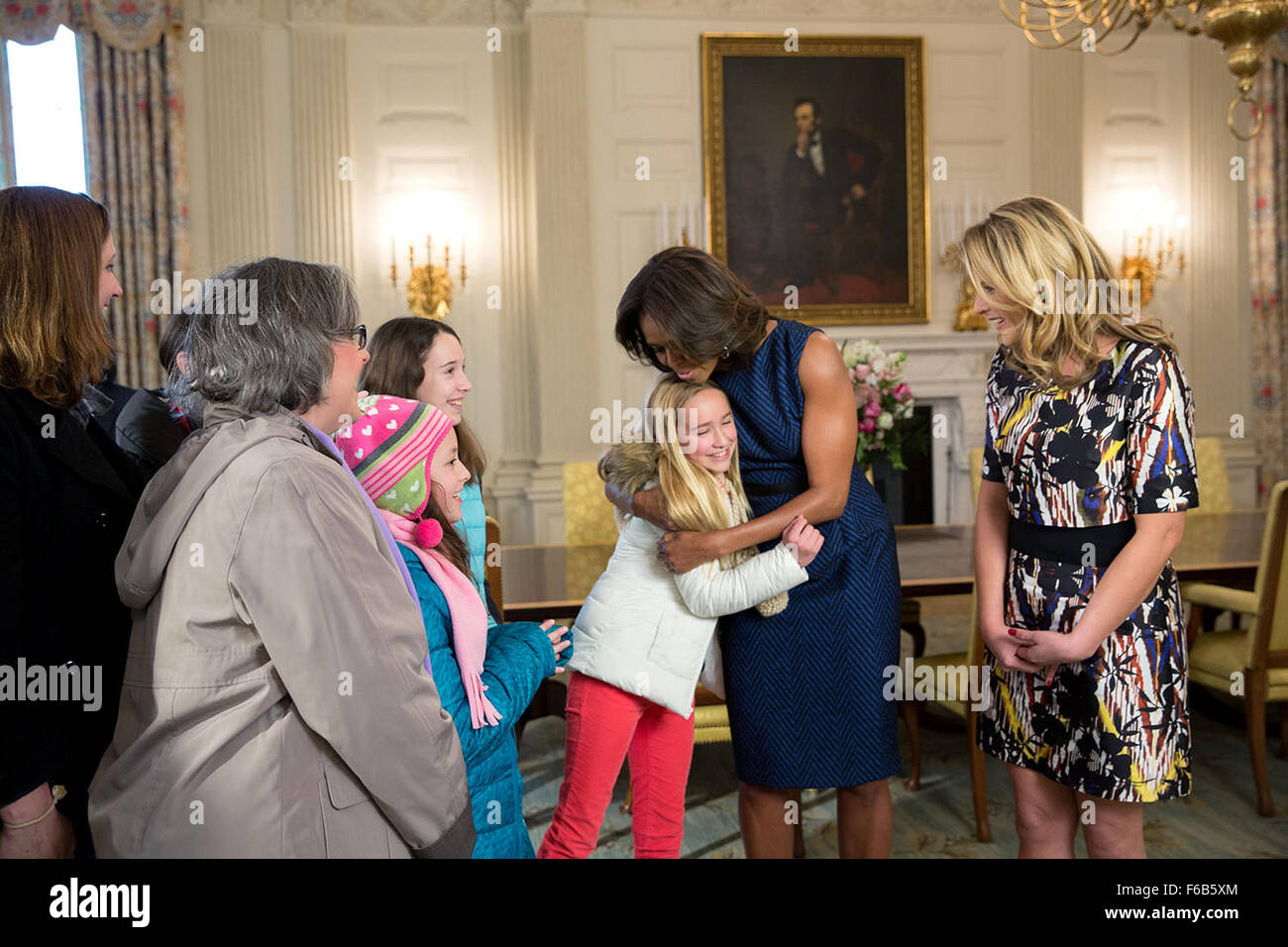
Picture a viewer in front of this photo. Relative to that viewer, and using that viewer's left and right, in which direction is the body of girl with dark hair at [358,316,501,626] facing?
facing to the right of the viewer

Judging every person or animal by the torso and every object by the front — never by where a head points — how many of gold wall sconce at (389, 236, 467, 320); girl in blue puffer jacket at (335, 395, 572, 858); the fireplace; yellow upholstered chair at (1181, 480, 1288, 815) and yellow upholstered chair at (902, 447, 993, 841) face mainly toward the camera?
2

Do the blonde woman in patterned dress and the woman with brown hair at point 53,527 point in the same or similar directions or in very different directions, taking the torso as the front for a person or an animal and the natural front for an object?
very different directions

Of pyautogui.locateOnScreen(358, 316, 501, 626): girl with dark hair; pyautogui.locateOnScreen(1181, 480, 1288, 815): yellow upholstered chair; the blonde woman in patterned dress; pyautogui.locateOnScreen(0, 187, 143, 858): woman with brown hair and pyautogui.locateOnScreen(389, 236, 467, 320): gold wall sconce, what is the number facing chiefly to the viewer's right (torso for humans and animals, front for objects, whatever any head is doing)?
2

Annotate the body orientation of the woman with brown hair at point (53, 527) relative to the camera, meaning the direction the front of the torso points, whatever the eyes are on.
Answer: to the viewer's right

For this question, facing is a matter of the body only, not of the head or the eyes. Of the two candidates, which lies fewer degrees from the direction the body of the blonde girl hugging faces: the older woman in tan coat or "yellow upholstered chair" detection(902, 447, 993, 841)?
the yellow upholstered chair

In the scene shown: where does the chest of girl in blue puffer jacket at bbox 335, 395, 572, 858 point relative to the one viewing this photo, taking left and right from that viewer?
facing to the right of the viewer

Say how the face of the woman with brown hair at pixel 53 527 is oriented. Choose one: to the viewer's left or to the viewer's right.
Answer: to the viewer's right

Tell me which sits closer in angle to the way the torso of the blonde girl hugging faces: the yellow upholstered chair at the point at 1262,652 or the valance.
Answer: the yellow upholstered chair

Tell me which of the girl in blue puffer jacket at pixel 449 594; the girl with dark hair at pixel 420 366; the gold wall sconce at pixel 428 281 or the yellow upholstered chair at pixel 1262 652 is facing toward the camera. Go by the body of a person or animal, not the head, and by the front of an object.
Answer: the gold wall sconce
